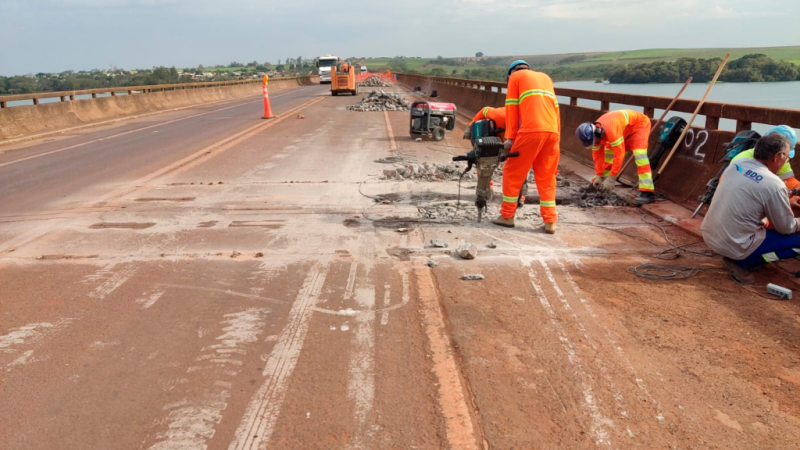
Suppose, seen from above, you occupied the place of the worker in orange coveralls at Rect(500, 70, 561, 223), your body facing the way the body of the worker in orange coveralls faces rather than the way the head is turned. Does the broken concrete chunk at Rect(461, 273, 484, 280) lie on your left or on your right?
on your left

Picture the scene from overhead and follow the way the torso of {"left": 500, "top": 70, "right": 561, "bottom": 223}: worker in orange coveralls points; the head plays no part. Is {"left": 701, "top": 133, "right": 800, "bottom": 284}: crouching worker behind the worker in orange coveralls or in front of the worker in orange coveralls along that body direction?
behind

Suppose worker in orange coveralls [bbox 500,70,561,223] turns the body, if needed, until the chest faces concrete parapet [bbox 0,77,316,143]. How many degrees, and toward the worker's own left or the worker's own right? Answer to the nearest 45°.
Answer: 0° — they already face it

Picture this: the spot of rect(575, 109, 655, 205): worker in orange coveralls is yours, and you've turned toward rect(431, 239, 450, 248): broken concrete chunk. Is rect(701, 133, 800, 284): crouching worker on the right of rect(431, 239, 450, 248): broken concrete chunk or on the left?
left

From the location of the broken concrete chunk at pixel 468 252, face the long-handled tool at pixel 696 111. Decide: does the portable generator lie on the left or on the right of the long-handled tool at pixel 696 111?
left

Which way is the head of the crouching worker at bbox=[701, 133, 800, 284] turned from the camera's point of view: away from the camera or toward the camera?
away from the camera

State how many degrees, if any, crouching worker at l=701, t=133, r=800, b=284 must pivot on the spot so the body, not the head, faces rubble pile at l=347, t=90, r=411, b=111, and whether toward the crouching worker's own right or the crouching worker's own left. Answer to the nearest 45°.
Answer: approximately 90° to the crouching worker's own left

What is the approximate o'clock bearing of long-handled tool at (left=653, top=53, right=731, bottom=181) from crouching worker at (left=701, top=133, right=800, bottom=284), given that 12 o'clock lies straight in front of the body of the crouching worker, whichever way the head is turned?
The long-handled tool is roughly at 10 o'clock from the crouching worker.

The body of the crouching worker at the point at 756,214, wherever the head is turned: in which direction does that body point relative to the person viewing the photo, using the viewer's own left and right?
facing away from the viewer and to the right of the viewer

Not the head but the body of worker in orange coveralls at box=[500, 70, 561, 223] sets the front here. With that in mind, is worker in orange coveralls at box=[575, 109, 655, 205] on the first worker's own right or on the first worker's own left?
on the first worker's own right

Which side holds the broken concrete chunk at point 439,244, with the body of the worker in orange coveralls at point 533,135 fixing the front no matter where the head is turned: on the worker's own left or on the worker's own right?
on the worker's own left

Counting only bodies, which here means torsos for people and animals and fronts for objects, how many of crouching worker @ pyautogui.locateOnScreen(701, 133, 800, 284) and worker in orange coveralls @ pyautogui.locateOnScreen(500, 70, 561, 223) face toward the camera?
0

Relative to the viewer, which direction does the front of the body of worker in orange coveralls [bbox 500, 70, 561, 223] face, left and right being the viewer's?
facing away from the viewer and to the left of the viewer

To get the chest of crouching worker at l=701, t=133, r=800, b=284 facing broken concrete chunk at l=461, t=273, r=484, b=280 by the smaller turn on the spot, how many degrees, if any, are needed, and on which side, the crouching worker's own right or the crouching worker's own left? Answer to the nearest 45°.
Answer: approximately 180°

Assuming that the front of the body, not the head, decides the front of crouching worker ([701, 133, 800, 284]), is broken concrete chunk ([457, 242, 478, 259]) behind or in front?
behind

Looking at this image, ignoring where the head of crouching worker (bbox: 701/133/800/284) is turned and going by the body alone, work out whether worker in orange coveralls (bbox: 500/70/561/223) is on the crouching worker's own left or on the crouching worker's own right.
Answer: on the crouching worker's own left
